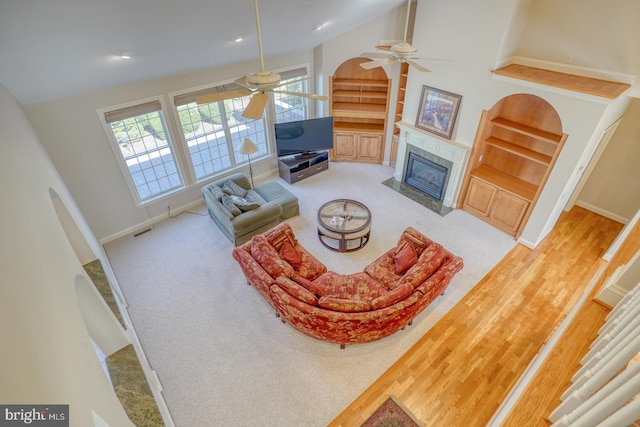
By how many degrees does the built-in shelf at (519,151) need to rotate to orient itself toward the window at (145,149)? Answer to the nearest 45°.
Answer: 0° — it already faces it

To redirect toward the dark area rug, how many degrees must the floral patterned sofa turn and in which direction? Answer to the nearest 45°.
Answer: approximately 135° to its right

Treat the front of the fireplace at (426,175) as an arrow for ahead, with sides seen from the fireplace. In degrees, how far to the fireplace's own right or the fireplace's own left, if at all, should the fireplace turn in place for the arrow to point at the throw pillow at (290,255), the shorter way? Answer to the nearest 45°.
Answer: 0° — it already faces it

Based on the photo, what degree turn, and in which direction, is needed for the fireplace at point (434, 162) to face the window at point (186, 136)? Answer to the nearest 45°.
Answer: approximately 45° to its right

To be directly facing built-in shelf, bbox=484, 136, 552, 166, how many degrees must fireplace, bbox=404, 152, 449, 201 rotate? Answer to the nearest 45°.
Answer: approximately 135° to its left

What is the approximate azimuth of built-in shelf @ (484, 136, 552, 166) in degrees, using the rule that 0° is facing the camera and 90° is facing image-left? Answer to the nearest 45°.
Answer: approximately 45°

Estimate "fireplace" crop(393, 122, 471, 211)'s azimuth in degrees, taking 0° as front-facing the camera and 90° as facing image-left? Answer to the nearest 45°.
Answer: approximately 45°

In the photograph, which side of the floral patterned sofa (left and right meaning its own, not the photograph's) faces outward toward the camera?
back

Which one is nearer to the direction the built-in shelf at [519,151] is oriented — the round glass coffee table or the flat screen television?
the round glass coffee table
